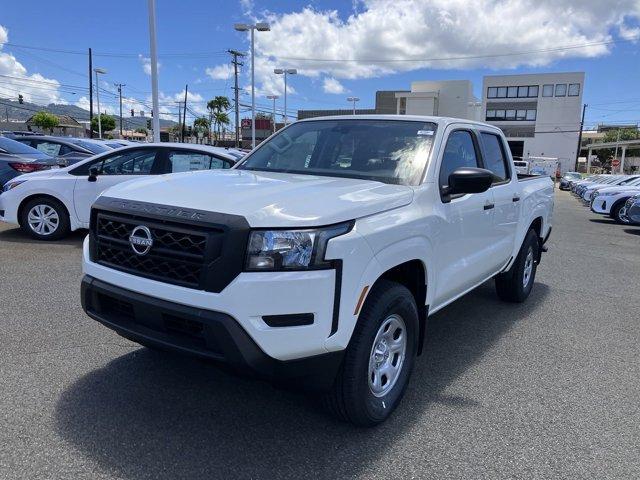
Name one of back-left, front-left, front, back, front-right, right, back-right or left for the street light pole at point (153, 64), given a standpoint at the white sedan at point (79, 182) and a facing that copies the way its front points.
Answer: right

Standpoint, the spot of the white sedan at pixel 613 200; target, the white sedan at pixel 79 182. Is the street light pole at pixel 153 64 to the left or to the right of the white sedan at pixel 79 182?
right

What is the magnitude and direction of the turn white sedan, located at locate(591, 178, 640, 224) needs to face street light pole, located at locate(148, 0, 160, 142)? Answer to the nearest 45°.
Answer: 0° — it already faces it

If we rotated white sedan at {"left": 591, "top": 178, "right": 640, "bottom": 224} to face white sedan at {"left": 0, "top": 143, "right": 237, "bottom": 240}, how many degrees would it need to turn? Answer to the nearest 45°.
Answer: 0° — it already faces it

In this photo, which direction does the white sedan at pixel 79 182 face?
to the viewer's left

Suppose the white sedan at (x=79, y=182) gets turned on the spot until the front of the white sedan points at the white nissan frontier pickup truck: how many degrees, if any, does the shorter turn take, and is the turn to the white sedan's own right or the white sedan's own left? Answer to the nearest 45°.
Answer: approximately 90° to the white sedan's own left

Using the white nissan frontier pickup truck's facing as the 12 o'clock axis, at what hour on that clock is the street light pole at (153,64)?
The street light pole is roughly at 4 o'clock from the white nissan frontier pickup truck.

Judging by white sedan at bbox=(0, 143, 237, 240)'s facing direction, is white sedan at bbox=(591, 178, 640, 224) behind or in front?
behind

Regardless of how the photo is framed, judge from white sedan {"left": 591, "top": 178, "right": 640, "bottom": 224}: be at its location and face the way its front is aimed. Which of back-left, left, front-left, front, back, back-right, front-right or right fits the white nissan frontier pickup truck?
front-left
